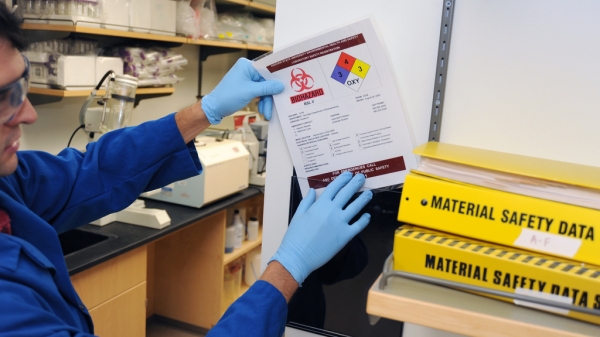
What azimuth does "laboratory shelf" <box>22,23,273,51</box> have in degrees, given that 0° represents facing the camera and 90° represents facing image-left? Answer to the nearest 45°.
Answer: approximately 315°

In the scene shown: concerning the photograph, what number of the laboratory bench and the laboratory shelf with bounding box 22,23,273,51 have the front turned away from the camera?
0

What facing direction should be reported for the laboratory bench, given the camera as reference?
facing the viewer and to the right of the viewer

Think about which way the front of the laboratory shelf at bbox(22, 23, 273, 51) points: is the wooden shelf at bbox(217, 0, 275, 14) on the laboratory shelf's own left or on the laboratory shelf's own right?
on the laboratory shelf's own left

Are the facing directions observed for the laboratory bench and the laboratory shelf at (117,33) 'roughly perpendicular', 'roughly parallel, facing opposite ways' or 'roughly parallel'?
roughly parallel

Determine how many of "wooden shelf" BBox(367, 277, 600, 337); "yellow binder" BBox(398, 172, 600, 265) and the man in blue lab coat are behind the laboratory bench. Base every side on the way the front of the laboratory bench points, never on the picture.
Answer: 0

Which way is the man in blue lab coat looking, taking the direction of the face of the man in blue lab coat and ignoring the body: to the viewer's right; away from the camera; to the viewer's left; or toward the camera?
to the viewer's right
